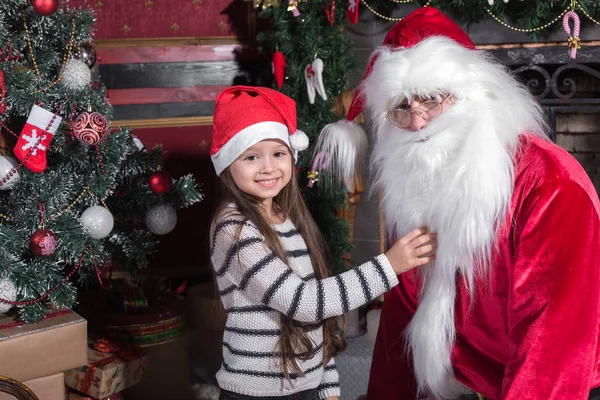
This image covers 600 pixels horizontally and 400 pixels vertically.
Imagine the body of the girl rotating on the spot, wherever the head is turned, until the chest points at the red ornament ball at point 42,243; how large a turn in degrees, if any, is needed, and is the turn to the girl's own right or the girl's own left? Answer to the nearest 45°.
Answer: approximately 180°

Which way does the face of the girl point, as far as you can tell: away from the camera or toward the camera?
toward the camera

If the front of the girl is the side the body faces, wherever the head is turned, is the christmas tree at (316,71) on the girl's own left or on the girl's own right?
on the girl's own left

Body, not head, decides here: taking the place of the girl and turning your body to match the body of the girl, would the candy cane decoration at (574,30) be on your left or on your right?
on your left

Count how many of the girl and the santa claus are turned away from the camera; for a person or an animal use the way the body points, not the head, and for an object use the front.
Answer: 0

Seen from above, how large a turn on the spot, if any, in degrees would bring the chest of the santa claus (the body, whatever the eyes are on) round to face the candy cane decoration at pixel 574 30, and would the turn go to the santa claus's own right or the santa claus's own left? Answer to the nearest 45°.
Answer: approximately 135° to the santa claus's own right

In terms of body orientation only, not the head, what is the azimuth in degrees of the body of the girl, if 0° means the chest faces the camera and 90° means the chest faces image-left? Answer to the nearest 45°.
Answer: approximately 315°

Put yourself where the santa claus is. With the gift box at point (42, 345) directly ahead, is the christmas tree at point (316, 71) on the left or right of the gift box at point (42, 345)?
right
